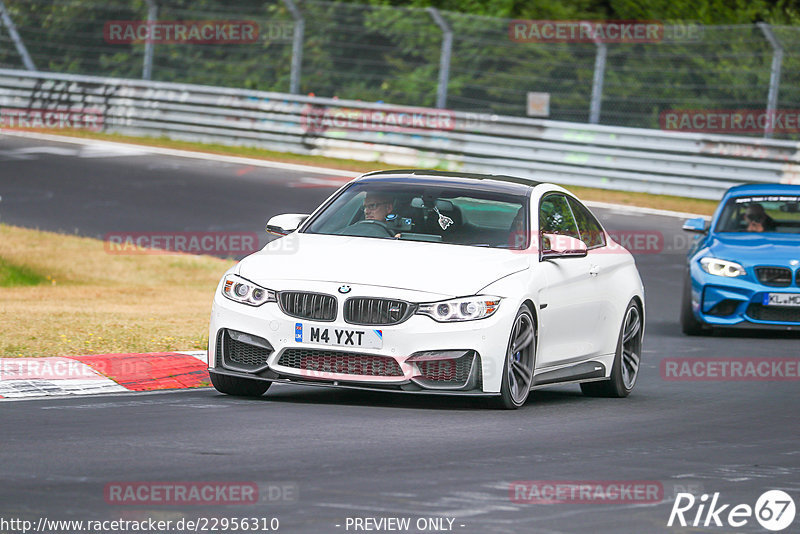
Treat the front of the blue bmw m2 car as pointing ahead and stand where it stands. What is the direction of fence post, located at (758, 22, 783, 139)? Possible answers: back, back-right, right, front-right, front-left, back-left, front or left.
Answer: back

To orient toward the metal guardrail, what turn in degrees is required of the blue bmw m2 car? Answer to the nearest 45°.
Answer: approximately 135° to its right

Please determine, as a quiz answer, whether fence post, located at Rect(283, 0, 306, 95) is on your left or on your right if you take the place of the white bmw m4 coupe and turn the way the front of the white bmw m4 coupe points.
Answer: on your right

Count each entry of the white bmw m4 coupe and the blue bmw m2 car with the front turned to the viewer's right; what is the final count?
0

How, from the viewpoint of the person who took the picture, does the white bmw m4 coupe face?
facing the viewer and to the left of the viewer

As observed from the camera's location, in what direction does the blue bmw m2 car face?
facing the viewer

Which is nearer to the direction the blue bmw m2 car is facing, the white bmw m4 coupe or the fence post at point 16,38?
the white bmw m4 coupe

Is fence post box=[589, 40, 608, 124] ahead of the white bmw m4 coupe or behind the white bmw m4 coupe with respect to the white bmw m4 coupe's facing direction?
behind
